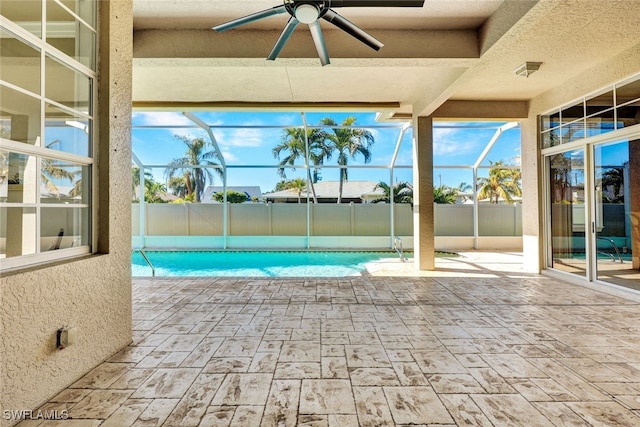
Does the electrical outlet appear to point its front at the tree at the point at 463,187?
no

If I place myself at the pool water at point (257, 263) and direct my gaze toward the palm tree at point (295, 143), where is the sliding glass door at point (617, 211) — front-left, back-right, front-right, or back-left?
back-right

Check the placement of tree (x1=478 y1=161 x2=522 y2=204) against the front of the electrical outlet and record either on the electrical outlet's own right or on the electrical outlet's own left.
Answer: on the electrical outlet's own left

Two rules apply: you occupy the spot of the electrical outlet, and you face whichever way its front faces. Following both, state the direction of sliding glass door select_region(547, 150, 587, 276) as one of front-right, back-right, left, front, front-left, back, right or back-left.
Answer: front-left

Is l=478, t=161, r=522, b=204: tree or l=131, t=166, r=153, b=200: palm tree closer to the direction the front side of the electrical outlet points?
the tree

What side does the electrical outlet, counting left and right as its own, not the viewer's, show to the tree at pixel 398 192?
left

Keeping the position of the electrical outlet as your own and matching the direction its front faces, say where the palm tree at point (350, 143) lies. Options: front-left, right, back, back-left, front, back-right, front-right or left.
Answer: left

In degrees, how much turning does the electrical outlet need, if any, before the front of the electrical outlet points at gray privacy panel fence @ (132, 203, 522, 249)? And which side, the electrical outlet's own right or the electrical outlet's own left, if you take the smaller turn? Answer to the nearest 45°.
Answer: approximately 90° to the electrical outlet's own left

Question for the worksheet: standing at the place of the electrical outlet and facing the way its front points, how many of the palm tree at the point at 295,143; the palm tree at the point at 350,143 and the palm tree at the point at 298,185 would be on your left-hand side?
3

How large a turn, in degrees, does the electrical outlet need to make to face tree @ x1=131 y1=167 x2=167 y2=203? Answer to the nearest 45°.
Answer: approximately 135° to its left

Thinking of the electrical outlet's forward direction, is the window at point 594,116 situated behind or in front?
in front

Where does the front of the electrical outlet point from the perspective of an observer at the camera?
facing the viewer and to the right of the viewer

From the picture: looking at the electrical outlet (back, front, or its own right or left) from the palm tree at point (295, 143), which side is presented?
left

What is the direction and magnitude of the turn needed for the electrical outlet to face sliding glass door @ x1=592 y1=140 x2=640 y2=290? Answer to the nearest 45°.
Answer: approximately 45° to its left

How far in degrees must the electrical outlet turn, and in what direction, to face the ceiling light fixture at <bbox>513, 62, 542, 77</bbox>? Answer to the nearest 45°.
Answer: approximately 45° to its left
